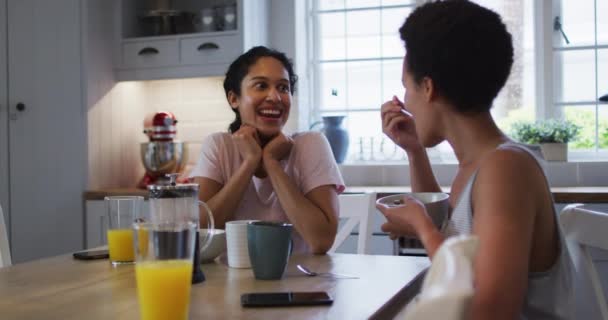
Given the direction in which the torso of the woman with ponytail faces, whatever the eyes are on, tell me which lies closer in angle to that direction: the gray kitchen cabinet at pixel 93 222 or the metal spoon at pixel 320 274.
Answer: the metal spoon

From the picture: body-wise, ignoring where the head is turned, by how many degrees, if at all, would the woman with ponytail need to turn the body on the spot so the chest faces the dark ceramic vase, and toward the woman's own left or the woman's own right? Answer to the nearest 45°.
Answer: approximately 180°

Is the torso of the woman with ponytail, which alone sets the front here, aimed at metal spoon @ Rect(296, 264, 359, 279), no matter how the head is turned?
yes

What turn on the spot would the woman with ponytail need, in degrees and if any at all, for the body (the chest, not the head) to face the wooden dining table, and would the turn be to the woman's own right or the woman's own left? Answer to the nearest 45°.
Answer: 0° — they already face it

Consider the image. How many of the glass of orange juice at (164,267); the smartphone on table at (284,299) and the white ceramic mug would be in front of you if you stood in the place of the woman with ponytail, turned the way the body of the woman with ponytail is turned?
3

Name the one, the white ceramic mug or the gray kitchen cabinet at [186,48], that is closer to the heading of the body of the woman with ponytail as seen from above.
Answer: the white ceramic mug

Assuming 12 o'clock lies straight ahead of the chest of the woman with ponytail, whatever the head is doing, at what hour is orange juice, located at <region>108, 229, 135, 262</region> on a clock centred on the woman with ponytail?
The orange juice is roughly at 1 o'clock from the woman with ponytail.

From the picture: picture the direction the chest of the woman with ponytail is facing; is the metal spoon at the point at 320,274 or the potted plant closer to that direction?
the metal spoon

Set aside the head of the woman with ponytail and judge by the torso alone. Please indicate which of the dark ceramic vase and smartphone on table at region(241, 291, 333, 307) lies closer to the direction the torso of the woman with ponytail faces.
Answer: the smartphone on table

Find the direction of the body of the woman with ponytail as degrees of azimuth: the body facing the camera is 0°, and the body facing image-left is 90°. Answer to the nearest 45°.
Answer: approximately 0°
